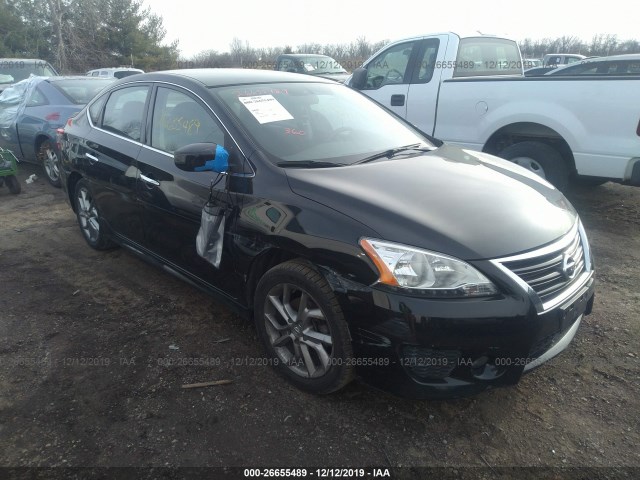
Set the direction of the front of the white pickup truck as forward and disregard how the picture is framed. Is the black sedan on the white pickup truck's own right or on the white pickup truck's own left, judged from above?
on the white pickup truck's own left

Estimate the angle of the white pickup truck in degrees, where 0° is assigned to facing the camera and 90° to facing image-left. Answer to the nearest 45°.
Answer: approximately 135°

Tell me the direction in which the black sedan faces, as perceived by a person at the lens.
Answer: facing the viewer and to the right of the viewer

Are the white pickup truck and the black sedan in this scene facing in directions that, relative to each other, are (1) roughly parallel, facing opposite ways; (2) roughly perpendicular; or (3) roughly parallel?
roughly parallel, facing opposite ways

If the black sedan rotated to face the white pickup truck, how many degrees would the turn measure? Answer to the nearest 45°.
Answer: approximately 90° to its left
